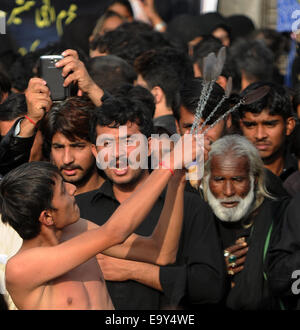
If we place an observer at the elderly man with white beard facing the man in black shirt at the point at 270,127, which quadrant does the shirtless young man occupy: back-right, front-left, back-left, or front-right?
back-left

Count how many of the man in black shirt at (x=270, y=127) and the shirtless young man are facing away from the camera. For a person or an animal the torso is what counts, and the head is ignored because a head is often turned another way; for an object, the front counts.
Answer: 0

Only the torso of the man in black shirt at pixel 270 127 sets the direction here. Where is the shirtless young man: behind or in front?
in front

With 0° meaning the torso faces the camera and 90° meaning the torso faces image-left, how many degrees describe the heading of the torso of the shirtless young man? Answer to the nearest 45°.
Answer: approximately 315°

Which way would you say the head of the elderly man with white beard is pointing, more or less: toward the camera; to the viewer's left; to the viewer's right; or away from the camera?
toward the camera

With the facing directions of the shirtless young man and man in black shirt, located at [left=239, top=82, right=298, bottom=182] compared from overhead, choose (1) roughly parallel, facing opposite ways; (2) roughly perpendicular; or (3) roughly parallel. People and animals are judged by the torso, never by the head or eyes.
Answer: roughly perpendicular

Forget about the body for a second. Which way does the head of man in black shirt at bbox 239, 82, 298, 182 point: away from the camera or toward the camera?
toward the camera

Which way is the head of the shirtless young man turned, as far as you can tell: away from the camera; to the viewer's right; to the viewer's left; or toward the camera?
to the viewer's right

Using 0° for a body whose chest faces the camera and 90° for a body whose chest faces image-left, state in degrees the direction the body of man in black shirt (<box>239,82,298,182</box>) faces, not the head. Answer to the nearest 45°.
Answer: approximately 45°
